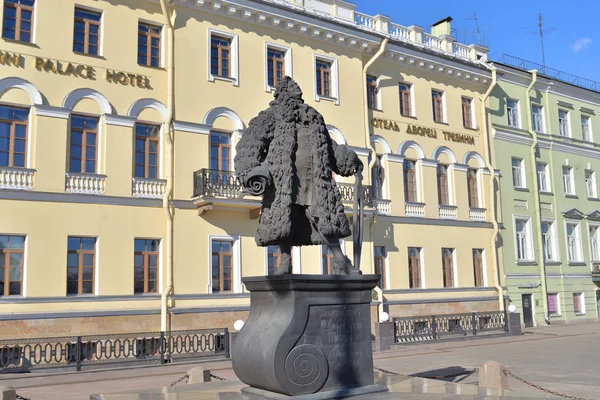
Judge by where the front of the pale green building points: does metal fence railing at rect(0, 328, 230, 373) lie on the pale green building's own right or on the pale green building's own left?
on the pale green building's own right

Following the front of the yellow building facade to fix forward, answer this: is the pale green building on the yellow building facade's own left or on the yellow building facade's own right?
on the yellow building facade's own left

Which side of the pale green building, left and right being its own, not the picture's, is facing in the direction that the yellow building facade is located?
right
